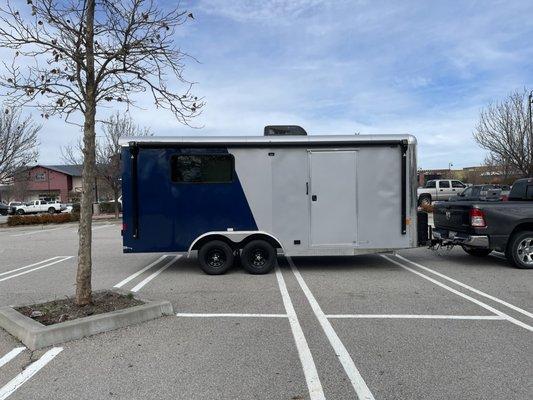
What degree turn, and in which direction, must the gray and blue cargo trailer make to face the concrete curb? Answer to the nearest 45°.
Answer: approximately 135° to its right

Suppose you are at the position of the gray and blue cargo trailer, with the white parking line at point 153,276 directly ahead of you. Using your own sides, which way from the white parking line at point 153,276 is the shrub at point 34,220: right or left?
right

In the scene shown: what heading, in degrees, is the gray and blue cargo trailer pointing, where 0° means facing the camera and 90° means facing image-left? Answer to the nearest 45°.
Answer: approximately 270°

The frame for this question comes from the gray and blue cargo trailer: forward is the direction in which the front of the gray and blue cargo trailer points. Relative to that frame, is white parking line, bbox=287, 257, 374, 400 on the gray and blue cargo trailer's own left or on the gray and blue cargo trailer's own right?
on the gray and blue cargo trailer's own right

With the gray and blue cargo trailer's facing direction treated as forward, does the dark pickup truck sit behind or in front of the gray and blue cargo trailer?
in front

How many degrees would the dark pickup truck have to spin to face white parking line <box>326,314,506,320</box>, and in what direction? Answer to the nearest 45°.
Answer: approximately 135° to its right

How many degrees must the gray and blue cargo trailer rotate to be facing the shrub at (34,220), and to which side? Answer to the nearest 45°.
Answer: approximately 135° to its left

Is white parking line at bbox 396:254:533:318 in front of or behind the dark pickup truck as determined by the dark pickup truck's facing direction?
behind

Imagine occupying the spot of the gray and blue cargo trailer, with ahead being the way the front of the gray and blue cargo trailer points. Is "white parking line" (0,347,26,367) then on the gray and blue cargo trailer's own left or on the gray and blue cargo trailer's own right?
on the gray and blue cargo trailer's own right

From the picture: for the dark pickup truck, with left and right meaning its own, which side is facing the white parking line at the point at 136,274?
back

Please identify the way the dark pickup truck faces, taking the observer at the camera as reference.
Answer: facing away from the viewer and to the right of the viewer

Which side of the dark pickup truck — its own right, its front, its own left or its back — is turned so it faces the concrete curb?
back
